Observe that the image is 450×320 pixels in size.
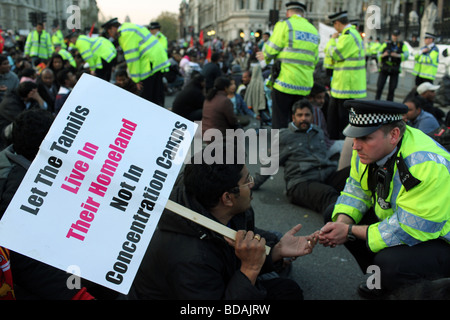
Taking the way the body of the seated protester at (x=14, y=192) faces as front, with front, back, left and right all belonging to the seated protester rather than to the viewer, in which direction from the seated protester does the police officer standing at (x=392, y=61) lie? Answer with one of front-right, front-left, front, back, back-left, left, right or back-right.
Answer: front

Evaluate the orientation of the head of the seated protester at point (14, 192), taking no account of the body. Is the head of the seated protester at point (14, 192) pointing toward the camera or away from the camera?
away from the camera

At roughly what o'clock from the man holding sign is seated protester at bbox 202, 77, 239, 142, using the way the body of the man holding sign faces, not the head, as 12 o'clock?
The seated protester is roughly at 9 o'clock from the man holding sign.

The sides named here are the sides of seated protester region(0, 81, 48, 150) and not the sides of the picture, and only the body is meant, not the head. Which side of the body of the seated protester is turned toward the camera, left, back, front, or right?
right

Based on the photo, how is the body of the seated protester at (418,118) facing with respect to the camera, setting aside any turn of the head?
to the viewer's left

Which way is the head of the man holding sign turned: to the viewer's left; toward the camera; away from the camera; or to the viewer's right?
to the viewer's right
